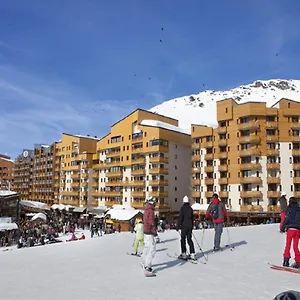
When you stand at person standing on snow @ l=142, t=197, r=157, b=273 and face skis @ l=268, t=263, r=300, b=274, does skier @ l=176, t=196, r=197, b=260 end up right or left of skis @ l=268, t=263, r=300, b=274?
left

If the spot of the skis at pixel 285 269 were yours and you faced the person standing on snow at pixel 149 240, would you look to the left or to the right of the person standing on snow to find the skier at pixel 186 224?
right

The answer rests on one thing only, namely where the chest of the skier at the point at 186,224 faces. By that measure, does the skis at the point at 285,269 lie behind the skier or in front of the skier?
behind

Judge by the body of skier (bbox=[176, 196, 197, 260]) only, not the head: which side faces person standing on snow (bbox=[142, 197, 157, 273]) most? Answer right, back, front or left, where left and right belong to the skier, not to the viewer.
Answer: left

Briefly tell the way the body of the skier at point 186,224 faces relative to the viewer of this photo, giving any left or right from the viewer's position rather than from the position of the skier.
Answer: facing away from the viewer and to the left of the viewer
